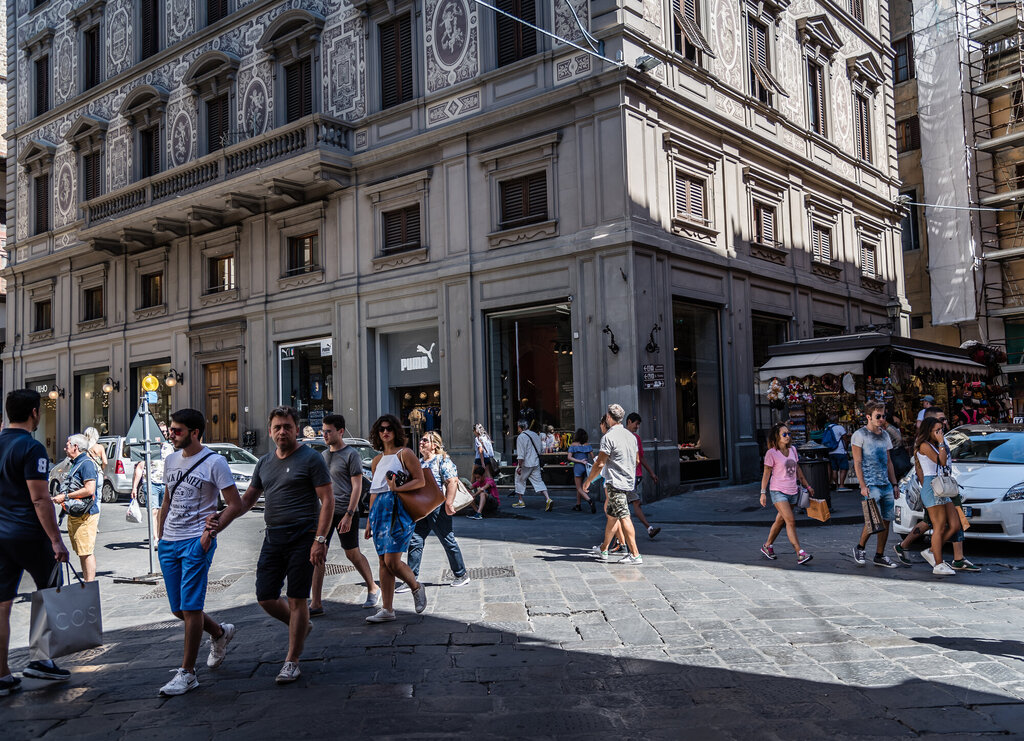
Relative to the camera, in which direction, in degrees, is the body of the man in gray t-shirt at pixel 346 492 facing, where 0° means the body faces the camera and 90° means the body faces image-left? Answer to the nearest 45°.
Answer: approximately 45°

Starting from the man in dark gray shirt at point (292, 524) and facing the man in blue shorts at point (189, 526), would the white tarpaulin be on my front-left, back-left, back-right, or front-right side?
back-right

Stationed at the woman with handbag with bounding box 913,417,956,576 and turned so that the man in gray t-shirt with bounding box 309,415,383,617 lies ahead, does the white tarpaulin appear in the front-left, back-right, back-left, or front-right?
back-right

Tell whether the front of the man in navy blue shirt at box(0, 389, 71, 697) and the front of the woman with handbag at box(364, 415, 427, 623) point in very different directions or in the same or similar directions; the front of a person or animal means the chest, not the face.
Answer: very different directions

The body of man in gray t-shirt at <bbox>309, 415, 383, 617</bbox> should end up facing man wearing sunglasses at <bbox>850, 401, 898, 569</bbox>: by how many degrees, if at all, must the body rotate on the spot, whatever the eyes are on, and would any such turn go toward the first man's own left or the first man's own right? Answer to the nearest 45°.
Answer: approximately 135° to the first man's own left

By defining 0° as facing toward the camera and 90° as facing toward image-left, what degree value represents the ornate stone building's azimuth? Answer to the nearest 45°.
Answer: approximately 45°

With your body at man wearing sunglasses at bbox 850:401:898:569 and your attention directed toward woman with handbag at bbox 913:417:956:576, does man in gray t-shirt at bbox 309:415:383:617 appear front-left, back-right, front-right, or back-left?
back-right
